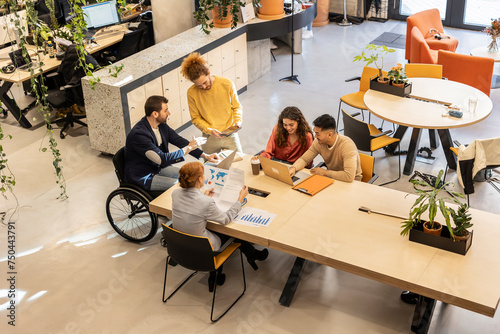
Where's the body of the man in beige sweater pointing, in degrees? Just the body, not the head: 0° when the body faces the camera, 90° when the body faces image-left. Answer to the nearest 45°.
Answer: approximately 45°

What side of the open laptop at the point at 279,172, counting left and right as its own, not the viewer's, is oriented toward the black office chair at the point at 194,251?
back

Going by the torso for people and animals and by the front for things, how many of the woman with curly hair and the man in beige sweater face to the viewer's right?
0

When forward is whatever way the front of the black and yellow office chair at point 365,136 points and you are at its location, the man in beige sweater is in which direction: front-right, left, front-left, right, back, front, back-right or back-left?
back-right

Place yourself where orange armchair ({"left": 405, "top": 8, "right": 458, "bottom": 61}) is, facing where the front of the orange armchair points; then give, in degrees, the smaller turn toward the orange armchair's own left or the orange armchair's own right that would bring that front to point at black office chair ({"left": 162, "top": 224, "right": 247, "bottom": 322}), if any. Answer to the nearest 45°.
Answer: approximately 45° to the orange armchair's own right

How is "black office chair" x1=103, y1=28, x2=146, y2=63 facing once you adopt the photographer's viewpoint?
facing away from the viewer and to the left of the viewer

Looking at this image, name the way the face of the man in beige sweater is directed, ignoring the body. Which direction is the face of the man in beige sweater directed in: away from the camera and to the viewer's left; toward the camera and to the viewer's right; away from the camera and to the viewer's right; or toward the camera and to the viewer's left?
toward the camera and to the viewer's left

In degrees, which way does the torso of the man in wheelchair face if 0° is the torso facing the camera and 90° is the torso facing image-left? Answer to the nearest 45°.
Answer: approximately 270°

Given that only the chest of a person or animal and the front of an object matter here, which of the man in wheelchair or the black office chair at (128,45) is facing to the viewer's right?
the man in wheelchair

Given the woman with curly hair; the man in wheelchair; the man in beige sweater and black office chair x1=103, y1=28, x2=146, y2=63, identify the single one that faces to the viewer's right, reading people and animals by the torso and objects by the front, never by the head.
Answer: the man in wheelchair

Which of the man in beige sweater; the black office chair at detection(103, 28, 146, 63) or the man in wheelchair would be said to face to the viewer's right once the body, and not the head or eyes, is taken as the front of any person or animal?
the man in wheelchair

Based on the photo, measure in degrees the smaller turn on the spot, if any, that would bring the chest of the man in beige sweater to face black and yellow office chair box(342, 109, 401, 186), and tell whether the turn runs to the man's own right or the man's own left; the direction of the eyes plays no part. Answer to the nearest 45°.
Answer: approximately 135° to the man's own right

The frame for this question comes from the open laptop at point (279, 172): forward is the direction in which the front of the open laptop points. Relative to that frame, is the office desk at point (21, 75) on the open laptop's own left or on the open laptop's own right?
on the open laptop's own left

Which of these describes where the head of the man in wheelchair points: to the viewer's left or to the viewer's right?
to the viewer's right

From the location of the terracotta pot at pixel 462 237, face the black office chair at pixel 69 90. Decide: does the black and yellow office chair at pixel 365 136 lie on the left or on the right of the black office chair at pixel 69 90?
right

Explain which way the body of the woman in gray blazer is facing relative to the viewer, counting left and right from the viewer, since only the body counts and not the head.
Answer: facing away from the viewer and to the right of the viewer
